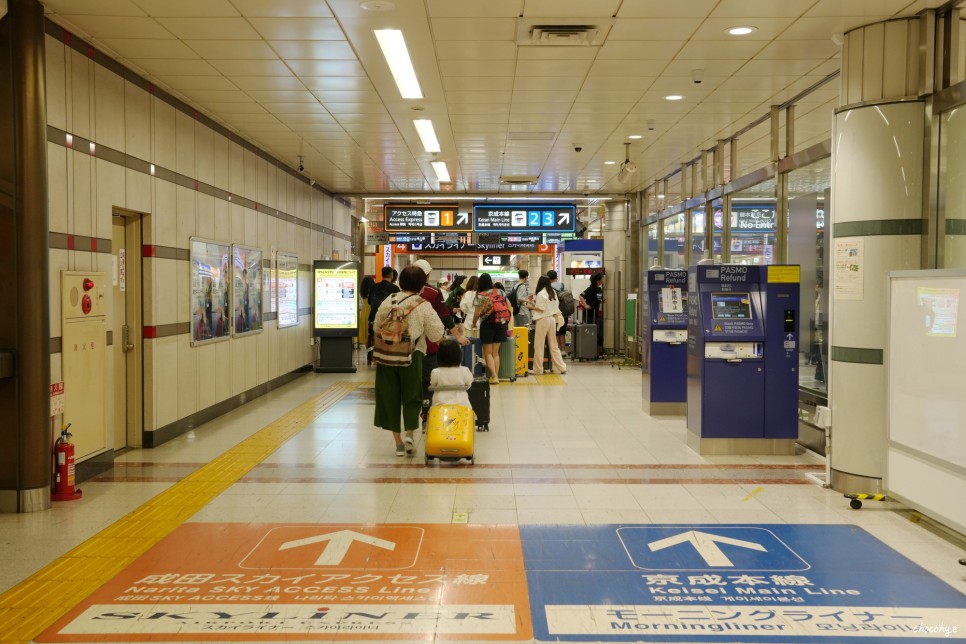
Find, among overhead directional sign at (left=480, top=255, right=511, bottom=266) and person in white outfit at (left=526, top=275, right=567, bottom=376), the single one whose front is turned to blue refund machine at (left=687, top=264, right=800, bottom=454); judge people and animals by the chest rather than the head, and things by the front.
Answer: the overhead directional sign

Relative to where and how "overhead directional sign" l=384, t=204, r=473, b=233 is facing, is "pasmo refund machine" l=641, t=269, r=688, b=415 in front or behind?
in front

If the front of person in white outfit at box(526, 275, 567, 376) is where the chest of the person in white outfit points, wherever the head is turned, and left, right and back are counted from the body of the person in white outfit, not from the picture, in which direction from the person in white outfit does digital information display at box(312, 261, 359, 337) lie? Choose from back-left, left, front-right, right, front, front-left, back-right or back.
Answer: front-left

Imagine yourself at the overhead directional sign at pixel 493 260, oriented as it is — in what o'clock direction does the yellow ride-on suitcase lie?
The yellow ride-on suitcase is roughly at 12 o'clock from the overhead directional sign.

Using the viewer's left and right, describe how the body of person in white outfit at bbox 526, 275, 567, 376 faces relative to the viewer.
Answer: facing away from the viewer and to the left of the viewer

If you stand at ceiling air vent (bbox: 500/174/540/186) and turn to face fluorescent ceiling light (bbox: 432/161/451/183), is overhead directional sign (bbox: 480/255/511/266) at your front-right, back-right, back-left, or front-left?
back-right

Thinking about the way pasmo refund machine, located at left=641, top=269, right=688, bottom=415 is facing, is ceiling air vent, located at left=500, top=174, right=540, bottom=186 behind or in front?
behind

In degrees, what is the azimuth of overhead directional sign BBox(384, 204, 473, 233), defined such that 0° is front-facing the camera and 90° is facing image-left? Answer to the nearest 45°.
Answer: approximately 0°

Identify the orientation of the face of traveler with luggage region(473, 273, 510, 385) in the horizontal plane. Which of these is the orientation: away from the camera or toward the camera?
away from the camera

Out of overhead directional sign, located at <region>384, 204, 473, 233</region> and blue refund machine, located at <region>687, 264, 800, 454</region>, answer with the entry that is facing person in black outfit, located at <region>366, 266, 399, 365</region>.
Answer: the overhead directional sign
